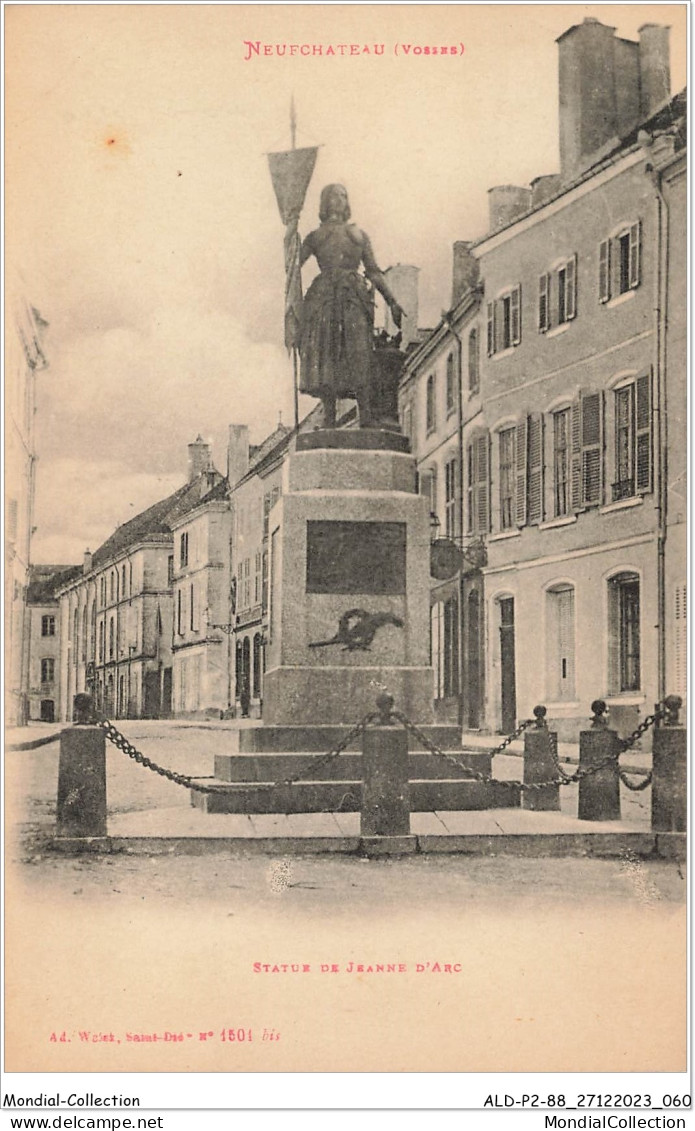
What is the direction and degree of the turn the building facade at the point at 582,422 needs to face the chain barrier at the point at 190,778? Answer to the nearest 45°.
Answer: approximately 45° to its left

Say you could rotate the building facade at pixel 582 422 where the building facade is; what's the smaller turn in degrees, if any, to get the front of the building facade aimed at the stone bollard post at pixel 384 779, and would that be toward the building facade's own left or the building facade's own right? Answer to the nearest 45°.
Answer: approximately 45° to the building facade's own left

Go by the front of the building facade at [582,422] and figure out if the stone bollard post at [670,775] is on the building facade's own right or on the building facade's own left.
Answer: on the building facade's own left

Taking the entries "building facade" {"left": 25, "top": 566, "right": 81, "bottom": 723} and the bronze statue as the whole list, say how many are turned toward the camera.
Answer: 2

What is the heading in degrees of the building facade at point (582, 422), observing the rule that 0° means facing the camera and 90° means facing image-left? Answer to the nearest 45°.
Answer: approximately 45°

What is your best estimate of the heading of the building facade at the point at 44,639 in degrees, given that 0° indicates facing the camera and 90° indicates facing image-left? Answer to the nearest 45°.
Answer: approximately 0°

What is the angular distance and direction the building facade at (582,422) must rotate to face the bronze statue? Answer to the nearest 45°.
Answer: approximately 45° to its left
